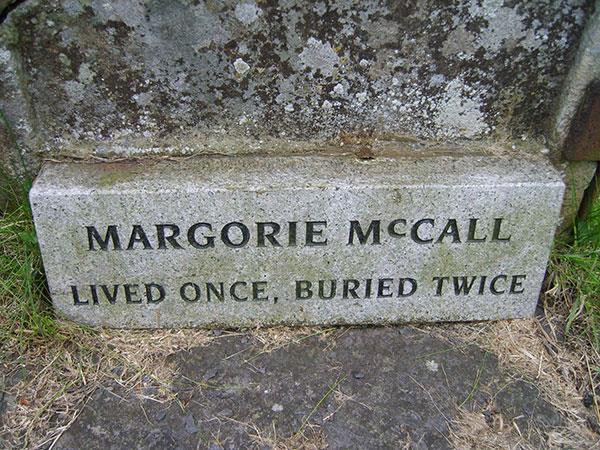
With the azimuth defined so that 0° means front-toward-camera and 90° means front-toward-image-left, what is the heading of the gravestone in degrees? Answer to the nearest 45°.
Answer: approximately 0°
